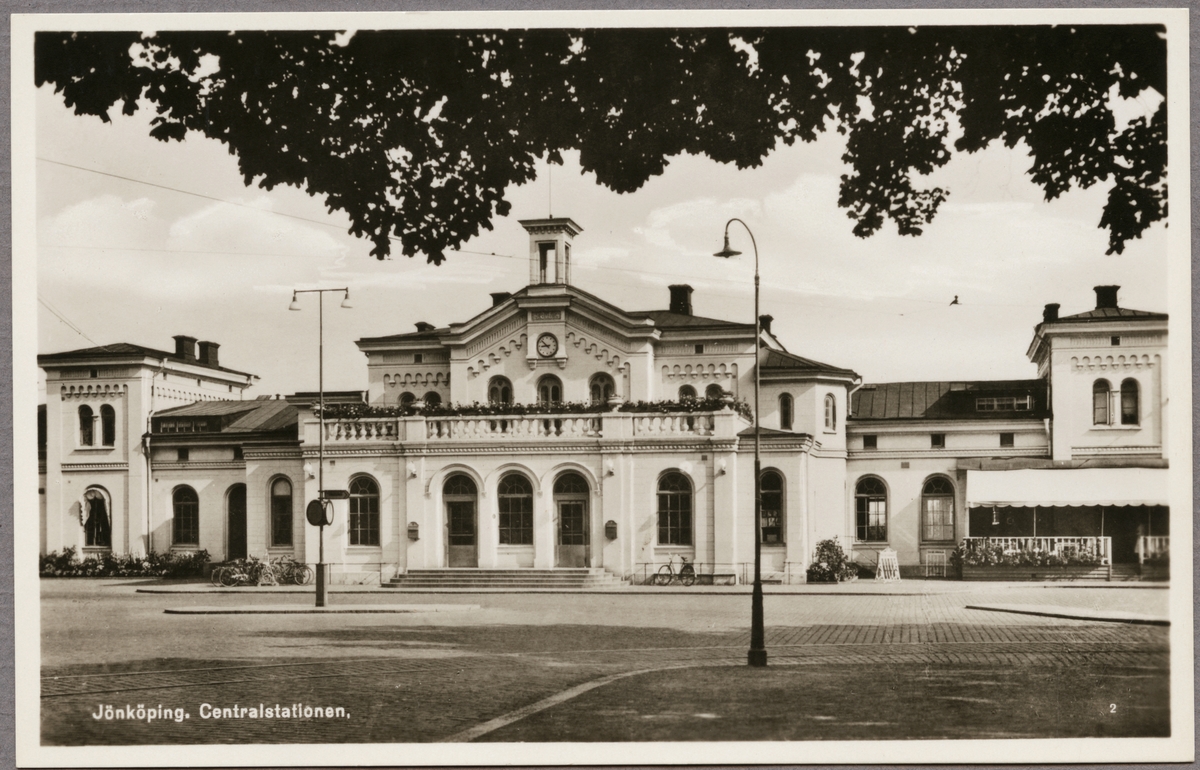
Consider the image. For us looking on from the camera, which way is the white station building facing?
facing the viewer

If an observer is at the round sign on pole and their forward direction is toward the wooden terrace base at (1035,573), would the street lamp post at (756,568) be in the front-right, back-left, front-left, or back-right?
front-right

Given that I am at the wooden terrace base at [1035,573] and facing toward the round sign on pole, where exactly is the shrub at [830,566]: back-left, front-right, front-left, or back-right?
front-right
